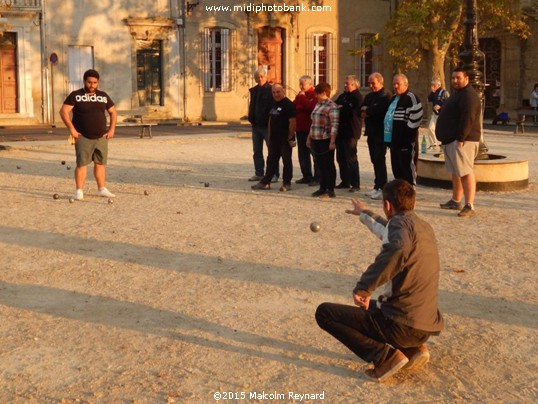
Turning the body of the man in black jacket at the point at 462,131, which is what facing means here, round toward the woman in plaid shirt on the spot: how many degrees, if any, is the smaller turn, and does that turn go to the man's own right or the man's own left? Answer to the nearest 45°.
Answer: approximately 90° to the man's own right

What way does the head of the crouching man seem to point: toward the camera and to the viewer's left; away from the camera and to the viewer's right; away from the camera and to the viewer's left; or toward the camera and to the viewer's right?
away from the camera and to the viewer's left

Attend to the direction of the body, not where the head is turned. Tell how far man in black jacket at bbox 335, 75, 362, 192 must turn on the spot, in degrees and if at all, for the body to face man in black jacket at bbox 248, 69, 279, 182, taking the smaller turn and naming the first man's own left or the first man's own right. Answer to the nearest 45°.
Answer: approximately 90° to the first man's own right

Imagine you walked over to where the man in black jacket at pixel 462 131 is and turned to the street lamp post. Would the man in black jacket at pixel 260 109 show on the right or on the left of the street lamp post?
left

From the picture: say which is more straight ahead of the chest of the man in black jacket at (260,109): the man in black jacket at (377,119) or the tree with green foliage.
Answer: the man in black jacket

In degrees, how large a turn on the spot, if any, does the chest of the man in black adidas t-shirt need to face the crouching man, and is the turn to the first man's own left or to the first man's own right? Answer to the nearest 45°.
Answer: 0° — they already face them

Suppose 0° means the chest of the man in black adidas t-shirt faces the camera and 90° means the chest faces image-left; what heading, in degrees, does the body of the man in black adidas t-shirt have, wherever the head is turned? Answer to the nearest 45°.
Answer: approximately 0°

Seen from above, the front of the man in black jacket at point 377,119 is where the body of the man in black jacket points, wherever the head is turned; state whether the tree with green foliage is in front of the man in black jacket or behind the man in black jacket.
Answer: behind

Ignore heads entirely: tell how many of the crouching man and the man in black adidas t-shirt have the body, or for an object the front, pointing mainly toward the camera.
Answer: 1

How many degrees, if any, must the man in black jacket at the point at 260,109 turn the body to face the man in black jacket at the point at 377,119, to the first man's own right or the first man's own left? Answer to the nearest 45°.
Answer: approximately 90° to the first man's own left

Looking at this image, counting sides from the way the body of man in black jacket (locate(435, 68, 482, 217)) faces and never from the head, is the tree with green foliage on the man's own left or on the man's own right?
on the man's own right

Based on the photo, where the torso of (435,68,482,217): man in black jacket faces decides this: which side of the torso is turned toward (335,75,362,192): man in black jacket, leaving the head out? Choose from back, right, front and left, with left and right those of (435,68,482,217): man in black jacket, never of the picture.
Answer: right
